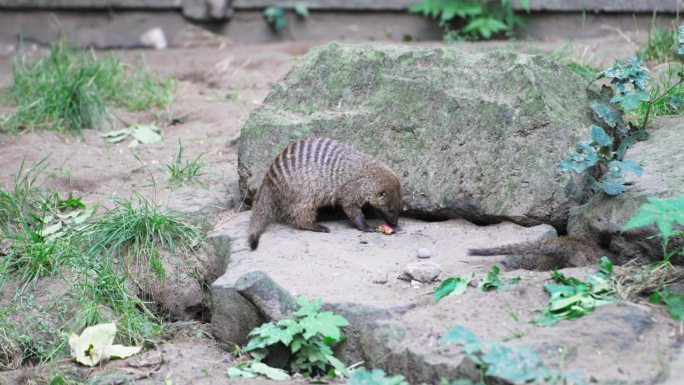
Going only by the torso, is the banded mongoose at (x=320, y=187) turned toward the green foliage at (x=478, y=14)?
no

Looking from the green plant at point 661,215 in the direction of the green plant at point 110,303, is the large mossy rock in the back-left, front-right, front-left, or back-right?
front-right

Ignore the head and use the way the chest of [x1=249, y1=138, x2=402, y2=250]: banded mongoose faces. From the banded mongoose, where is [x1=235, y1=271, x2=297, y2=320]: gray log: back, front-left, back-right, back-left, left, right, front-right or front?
right

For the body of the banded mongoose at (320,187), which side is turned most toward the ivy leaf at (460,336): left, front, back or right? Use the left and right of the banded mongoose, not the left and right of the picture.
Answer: right

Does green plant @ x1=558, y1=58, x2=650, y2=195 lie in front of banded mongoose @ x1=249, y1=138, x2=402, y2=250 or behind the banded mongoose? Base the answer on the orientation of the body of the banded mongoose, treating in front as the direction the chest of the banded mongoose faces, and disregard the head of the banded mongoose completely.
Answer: in front

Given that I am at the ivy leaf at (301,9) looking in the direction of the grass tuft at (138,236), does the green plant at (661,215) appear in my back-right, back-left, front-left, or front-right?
front-left

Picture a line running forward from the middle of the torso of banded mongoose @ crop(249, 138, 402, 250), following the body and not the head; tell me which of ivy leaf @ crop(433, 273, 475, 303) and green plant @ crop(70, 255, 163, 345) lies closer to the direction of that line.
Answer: the ivy leaf

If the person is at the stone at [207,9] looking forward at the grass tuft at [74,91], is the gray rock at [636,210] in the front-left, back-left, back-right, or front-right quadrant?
front-left

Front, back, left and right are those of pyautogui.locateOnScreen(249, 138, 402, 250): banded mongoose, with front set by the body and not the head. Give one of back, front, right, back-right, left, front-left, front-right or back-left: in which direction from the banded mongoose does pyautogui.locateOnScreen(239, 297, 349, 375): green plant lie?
right

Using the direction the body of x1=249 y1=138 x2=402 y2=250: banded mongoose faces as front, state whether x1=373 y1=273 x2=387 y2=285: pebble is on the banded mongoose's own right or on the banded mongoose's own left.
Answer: on the banded mongoose's own right

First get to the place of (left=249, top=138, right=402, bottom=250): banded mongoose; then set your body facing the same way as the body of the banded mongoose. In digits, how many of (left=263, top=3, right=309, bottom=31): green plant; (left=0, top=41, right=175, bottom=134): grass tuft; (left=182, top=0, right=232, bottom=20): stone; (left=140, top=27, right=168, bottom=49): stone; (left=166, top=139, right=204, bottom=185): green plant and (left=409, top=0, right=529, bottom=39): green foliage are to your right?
0

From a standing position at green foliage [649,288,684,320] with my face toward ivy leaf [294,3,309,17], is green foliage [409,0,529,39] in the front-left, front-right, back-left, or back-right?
front-right

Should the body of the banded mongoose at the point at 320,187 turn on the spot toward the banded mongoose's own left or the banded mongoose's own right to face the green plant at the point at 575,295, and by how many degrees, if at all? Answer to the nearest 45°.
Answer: approximately 45° to the banded mongoose's own right

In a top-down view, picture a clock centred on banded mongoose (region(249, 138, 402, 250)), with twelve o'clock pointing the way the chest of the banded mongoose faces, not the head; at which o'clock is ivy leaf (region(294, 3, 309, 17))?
The ivy leaf is roughly at 9 o'clock from the banded mongoose.

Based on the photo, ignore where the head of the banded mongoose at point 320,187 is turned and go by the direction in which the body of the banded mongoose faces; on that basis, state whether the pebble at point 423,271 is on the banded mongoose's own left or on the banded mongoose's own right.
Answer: on the banded mongoose's own right

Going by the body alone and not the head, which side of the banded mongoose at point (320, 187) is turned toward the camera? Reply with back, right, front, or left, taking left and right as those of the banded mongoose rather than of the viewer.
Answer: right

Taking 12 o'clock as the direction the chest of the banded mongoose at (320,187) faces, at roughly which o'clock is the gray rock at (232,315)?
The gray rock is roughly at 4 o'clock from the banded mongoose.

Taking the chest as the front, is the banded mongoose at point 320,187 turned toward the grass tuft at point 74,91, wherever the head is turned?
no

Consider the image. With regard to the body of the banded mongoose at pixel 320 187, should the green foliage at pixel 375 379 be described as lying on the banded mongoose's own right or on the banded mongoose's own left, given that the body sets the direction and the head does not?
on the banded mongoose's own right

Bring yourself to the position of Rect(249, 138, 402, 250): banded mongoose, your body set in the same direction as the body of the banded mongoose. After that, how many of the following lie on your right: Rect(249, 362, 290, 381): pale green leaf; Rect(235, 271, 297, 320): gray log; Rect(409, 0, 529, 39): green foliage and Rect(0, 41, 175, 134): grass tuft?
2

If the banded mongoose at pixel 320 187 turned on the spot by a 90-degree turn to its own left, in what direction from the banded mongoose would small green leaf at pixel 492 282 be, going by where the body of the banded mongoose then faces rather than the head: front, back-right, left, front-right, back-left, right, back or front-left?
back-right

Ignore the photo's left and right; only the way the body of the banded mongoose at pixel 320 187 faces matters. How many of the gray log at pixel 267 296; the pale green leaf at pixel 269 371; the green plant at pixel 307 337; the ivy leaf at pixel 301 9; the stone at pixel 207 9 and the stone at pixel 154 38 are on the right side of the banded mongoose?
3

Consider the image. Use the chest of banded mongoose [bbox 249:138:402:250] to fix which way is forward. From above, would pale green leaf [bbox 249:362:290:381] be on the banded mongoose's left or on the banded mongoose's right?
on the banded mongoose's right

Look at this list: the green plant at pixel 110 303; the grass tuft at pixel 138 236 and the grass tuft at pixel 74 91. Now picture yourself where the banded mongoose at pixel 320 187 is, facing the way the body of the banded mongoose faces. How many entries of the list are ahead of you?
0
